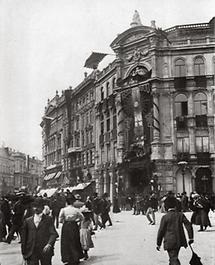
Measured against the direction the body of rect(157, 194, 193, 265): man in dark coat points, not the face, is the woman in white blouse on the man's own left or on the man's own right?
on the man's own left

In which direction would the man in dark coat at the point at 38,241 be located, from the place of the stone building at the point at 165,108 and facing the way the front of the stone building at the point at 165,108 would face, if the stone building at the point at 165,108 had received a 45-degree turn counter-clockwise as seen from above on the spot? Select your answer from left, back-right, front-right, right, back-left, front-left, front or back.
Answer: front

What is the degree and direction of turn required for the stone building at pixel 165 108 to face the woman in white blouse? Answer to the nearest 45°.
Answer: approximately 45° to its left

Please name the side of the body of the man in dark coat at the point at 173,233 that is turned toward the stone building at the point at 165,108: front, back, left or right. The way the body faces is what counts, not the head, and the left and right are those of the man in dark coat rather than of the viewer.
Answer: front

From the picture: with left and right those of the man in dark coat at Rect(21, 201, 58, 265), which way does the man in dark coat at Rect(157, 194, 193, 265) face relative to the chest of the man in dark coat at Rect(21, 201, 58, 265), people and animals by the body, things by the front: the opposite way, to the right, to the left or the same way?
the opposite way

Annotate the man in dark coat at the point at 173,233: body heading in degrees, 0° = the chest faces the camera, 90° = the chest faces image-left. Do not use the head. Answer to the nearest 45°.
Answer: approximately 180°

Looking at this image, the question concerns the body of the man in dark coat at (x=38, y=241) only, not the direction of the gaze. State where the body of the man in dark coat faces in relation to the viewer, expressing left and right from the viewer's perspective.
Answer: facing the viewer

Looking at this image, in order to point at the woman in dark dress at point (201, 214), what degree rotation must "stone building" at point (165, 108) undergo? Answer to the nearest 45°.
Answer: approximately 45° to its left

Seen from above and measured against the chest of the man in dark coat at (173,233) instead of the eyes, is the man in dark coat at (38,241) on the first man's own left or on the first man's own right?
on the first man's own left
